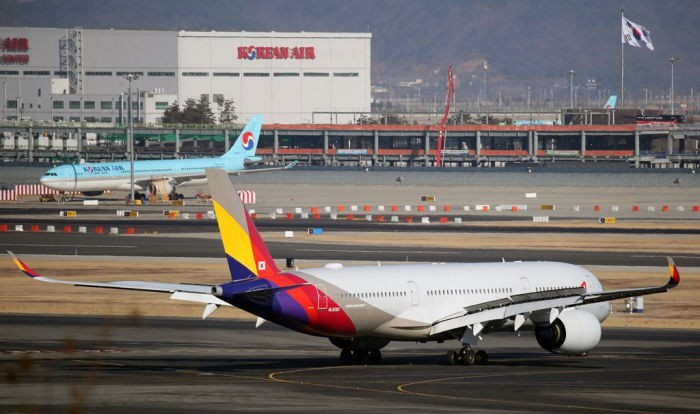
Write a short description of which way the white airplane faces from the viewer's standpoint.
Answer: facing away from the viewer and to the right of the viewer
